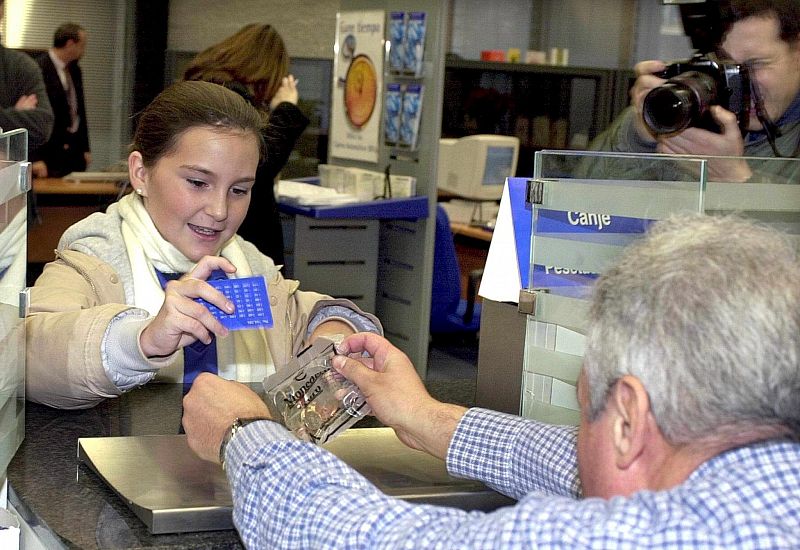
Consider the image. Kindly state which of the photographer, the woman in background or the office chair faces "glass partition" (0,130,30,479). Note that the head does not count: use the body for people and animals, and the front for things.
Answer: the photographer

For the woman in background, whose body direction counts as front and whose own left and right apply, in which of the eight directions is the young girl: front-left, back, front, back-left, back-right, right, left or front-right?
back-right

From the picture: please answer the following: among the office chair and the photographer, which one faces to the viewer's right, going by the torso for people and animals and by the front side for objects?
the office chair

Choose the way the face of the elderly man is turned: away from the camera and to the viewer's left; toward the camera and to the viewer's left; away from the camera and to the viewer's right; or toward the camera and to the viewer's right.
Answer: away from the camera and to the viewer's left

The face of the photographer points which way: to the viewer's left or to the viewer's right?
to the viewer's left

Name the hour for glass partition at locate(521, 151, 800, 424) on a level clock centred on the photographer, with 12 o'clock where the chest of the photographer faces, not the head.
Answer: The glass partition is roughly at 11 o'clock from the photographer.

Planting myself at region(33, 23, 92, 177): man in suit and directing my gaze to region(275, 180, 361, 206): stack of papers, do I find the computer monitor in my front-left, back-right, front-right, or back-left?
front-left

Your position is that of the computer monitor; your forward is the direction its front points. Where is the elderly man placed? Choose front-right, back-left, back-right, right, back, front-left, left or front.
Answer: front-right

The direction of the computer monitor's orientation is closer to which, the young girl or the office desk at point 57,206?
the young girl

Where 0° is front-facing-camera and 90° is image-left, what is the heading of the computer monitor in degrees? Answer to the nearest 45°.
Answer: approximately 315°

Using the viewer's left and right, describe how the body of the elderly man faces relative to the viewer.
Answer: facing away from the viewer and to the left of the viewer

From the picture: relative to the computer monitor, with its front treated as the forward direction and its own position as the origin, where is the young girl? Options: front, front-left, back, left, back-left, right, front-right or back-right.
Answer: front-right
